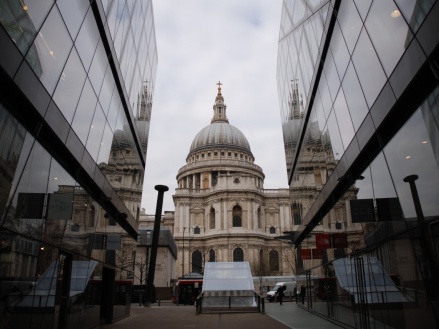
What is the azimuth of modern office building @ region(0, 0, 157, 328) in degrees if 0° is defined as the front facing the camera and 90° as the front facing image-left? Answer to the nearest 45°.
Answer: approximately 270°

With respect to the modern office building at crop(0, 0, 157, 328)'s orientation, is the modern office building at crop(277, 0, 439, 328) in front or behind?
in front

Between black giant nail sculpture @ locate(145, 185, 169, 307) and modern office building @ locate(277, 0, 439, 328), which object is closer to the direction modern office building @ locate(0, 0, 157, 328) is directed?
the modern office building

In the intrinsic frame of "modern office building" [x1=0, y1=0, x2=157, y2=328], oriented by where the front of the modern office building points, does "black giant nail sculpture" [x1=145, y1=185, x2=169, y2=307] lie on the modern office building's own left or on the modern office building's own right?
on the modern office building's own left
